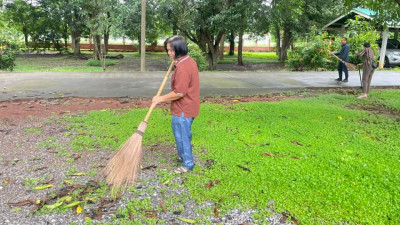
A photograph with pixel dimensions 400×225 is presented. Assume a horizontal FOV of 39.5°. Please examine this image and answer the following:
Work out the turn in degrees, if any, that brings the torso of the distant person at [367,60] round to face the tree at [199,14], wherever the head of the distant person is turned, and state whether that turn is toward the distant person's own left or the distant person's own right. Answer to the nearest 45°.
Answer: approximately 45° to the distant person's own right

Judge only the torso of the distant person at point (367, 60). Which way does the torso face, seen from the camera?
to the viewer's left

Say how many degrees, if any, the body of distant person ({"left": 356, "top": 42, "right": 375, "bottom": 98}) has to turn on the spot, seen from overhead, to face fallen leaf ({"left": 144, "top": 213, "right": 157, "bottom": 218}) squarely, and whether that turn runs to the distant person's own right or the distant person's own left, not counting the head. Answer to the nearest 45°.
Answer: approximately 90° to the distant person's own left
